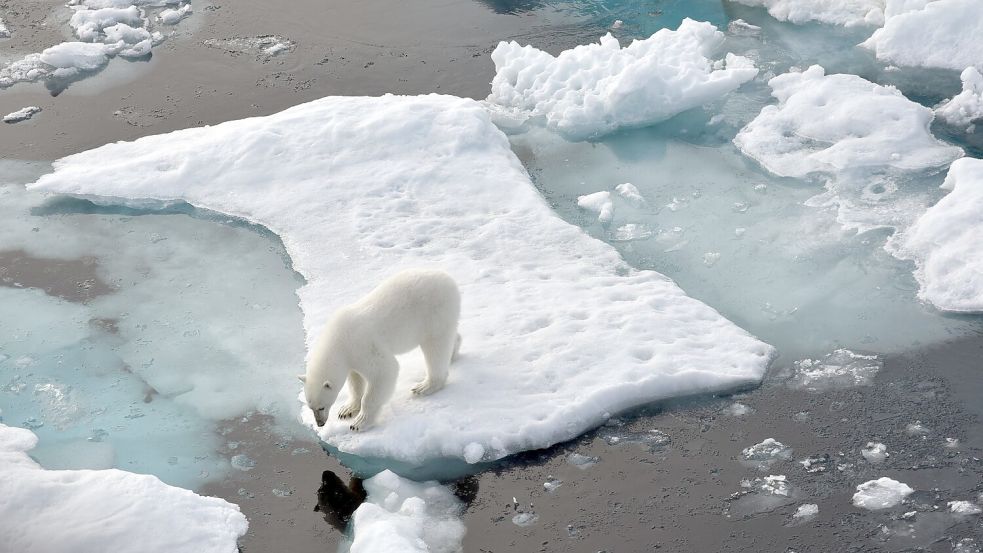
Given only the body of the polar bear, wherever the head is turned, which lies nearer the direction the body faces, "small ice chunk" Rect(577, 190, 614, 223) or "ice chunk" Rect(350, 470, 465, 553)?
the ice chunk

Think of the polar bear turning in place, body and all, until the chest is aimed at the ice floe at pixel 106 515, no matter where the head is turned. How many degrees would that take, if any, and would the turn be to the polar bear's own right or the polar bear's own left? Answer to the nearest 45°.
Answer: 0° — it already faces it

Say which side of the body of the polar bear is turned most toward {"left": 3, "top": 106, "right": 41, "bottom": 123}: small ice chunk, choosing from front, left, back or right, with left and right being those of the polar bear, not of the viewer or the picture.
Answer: right

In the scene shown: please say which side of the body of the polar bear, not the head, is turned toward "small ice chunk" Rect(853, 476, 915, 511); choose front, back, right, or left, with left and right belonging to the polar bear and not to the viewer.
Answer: left

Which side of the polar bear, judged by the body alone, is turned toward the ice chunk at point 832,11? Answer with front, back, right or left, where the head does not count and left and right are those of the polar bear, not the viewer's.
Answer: back

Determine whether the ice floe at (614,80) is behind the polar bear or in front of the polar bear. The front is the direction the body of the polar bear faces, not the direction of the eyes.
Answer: behind

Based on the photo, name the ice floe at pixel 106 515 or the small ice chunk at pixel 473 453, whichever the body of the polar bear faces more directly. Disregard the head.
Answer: the ice floe

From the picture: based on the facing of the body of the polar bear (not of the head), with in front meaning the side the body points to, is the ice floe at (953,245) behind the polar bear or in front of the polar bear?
behind

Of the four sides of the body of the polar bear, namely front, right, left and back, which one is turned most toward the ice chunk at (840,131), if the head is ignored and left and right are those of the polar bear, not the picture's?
back

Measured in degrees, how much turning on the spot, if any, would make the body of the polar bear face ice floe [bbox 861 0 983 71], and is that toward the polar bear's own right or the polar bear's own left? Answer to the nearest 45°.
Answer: approximately 180°

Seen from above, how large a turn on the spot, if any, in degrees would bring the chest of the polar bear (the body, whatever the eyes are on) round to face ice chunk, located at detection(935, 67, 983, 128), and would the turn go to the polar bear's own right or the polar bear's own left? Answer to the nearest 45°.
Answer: approximately 180°

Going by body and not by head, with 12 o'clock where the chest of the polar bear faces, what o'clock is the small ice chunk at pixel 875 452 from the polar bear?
The small ice chunk is roughly at 8 o'clock from the polar bear.

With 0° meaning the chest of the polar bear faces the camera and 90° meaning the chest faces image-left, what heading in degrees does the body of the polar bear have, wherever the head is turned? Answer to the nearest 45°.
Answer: approximately 45°

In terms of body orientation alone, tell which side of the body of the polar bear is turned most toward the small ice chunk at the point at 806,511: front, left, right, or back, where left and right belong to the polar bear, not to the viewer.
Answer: left
